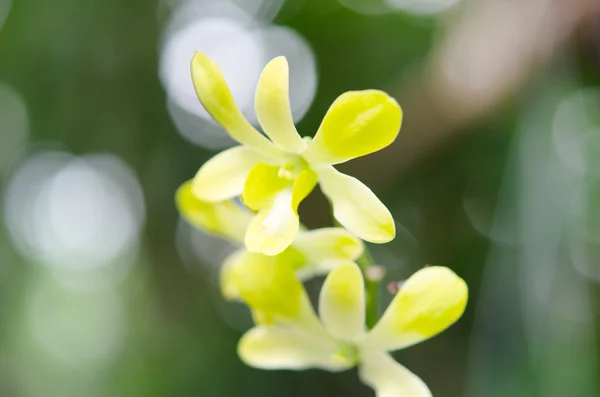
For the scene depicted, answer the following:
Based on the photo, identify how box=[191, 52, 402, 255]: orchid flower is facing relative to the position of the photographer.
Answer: facing the viewer and to the left of the viewer
